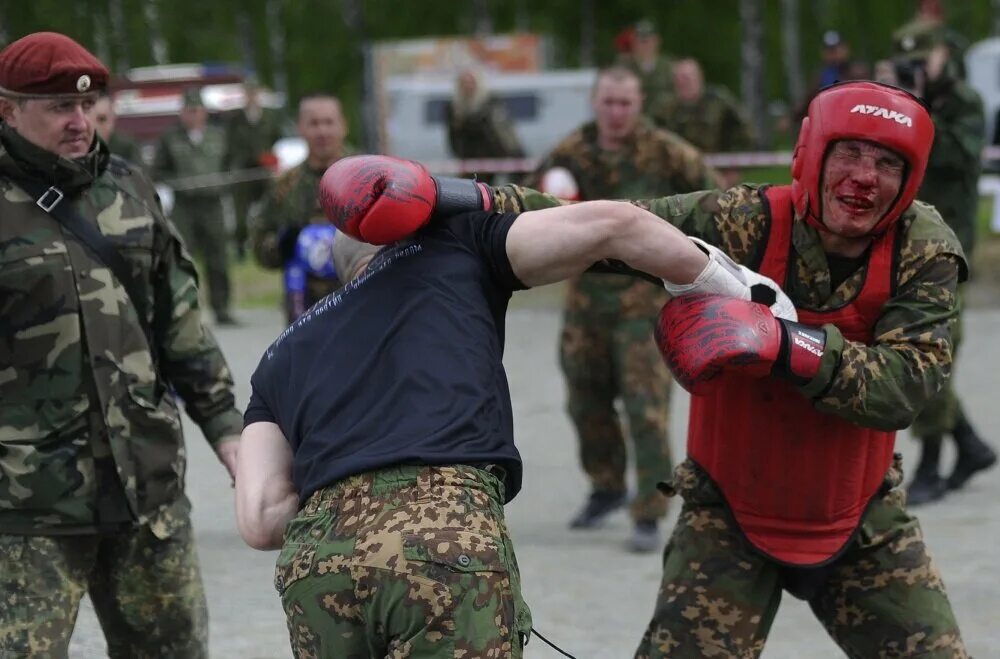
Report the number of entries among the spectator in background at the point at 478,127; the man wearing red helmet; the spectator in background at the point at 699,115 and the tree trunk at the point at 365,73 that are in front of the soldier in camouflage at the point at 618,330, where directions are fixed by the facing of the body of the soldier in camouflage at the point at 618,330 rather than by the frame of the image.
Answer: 1

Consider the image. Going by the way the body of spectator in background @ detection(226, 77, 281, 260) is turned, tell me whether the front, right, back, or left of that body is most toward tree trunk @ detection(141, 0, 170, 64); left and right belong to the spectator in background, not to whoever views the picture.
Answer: back

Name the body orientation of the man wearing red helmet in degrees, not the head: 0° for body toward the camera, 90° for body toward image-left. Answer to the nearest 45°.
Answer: approximately 0°

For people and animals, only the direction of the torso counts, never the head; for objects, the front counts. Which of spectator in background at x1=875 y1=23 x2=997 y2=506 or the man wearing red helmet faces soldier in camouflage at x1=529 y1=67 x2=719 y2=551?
the spectator in background

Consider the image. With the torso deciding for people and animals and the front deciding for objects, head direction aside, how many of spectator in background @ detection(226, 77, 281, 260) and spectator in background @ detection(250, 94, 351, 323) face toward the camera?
2

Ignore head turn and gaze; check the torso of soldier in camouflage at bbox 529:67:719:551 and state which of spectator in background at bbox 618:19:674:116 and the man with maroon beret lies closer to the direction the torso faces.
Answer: the man with maroon beret

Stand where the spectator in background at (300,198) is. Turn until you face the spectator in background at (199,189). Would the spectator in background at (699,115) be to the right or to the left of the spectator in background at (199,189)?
right

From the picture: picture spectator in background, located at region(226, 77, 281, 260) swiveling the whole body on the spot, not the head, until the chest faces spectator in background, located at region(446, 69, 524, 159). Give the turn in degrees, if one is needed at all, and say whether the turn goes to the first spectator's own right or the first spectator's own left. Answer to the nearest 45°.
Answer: approximately 90° to the first spectator's own left

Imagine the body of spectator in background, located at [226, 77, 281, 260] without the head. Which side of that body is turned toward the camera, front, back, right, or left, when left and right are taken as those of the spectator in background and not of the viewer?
front

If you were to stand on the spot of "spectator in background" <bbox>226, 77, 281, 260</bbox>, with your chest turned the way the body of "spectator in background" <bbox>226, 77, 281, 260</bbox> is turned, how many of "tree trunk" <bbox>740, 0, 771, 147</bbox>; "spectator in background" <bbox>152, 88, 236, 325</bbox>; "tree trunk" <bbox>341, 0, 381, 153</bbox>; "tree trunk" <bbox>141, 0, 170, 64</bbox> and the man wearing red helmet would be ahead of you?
2

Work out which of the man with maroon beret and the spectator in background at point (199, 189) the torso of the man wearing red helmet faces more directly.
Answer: the man with maroon beret

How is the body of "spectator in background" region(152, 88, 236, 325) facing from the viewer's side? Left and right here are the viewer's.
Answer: facing the viewer

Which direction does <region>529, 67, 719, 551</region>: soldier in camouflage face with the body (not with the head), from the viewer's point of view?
toward the camera

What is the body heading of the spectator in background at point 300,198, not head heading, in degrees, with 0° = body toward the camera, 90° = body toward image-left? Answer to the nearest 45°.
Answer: approximately 0°

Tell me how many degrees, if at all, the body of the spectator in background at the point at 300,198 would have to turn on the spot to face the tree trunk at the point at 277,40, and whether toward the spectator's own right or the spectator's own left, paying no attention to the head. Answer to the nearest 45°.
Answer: approximately 180°

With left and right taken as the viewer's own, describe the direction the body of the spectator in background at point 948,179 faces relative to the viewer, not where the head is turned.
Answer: facing the viewer and to the left of the viewer
